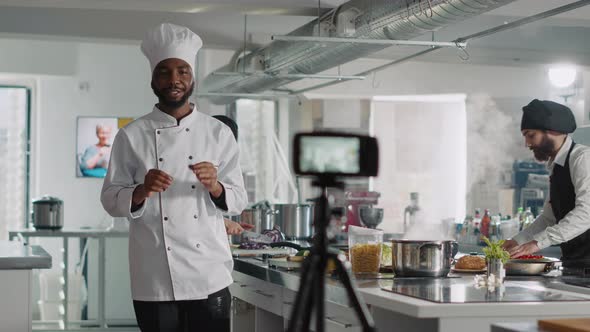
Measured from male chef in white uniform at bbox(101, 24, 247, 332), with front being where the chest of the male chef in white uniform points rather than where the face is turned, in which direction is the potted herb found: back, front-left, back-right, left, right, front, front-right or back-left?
left

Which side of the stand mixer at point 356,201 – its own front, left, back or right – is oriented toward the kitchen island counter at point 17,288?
right

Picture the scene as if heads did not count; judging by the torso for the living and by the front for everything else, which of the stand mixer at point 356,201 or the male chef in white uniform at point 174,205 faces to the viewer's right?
the stand mixer

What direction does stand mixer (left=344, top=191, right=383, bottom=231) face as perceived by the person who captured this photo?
facing to the right of the viewer

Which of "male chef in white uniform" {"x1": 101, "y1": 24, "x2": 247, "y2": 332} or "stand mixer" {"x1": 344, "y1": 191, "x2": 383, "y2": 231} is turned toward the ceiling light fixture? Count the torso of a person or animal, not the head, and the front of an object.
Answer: the stand mixer

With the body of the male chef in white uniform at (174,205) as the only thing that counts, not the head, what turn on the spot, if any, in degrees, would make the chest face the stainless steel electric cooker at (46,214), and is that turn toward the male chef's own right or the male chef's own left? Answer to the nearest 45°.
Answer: approximately 180°

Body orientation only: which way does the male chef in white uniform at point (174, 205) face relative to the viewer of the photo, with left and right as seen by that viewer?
facing the viewer

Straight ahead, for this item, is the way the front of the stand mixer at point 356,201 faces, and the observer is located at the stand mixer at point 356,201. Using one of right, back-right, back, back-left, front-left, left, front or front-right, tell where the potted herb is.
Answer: right

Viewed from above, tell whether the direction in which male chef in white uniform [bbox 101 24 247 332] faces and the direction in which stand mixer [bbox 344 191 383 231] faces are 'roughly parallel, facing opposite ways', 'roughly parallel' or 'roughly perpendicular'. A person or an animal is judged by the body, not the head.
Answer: roughly perpendicular
